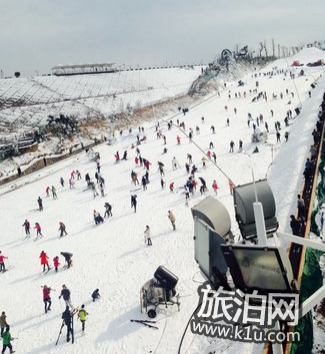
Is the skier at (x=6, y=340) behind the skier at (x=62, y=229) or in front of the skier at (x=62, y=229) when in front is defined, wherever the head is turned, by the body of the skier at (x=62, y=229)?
in front

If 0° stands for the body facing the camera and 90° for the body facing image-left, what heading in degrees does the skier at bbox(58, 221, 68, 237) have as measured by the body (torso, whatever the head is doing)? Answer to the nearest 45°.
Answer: approximately 45°

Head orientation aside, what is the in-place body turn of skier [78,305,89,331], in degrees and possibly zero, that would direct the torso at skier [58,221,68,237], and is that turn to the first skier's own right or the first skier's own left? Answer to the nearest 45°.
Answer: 0° — they already face them

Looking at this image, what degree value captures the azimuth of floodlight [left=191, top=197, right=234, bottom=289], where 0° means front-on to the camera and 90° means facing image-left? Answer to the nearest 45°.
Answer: approximately 45°

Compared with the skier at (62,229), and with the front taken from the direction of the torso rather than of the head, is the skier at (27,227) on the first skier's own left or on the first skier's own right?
on the first skier's own right

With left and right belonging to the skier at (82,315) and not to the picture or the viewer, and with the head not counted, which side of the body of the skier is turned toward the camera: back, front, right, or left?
back

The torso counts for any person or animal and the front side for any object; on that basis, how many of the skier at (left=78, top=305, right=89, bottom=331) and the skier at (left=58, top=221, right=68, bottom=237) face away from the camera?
1
